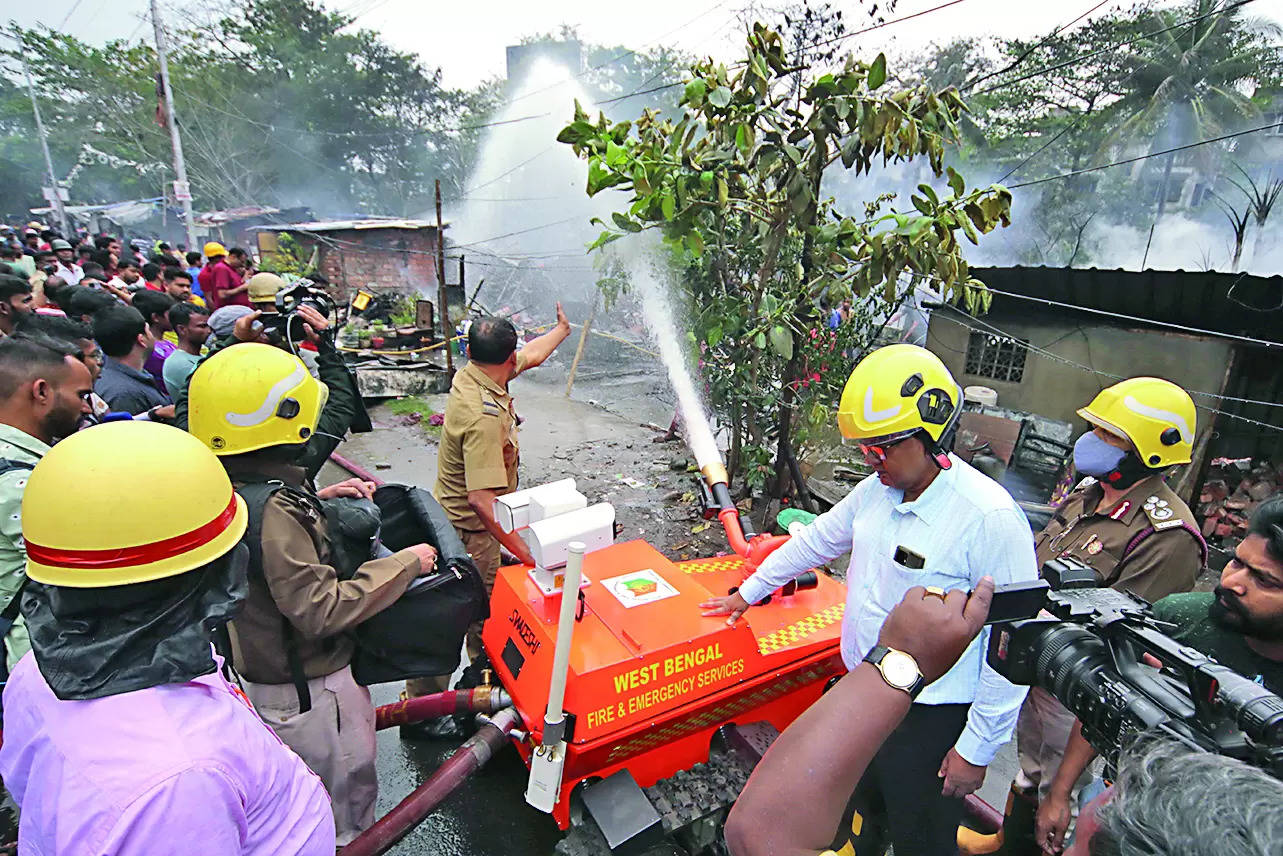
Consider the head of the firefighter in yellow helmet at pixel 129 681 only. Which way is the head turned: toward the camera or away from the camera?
away from the camera

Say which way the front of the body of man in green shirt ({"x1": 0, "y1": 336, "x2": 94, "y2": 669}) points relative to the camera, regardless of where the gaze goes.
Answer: to the viewer's right

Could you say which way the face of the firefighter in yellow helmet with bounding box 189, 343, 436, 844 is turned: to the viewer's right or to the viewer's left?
to the viewer's right

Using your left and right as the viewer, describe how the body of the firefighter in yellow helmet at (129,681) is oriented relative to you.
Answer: facing away from the viewer and to the right of the viewer

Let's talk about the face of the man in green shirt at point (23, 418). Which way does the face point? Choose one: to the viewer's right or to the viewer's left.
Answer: to the viewer's right

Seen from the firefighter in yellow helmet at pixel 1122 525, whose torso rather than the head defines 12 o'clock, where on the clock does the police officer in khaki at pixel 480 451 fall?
The police officer in khaki is roughly at 1 o'clock from the firefighter in yellow helmet.

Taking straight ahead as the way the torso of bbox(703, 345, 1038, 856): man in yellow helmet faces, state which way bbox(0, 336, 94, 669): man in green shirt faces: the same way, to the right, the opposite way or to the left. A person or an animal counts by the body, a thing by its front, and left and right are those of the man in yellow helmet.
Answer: the opposite way

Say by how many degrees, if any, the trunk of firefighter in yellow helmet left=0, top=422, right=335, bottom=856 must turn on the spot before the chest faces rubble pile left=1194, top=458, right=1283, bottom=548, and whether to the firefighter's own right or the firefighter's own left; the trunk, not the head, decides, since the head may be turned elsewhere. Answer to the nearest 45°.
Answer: approximately 45° to the firefighter's own right
